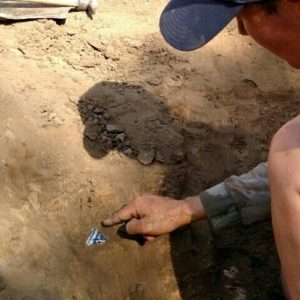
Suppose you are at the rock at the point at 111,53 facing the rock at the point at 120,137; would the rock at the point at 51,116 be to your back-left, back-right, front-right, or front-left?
front-right

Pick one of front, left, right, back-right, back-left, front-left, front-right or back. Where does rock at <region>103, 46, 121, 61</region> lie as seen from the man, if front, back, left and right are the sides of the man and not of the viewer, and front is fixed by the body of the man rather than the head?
front-right

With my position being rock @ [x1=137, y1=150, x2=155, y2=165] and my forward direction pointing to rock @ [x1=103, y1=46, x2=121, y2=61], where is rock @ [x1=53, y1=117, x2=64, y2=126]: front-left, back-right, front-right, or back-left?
front-left

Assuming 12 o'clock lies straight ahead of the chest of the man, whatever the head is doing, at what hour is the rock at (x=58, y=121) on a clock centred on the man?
The rock is roughly at 1 o'clock from the man.

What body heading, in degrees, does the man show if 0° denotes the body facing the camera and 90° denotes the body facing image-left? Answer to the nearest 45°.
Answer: approximately 90°
